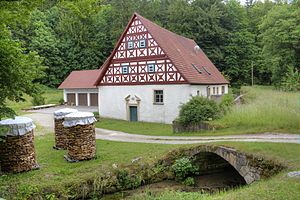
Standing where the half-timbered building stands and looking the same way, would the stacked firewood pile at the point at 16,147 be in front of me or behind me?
in front

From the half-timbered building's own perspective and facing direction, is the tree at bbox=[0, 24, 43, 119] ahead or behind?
ahead

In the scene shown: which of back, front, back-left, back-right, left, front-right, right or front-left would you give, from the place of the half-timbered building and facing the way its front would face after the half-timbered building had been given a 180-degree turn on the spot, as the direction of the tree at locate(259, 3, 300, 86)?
front

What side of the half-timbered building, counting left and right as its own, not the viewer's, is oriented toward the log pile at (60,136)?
front

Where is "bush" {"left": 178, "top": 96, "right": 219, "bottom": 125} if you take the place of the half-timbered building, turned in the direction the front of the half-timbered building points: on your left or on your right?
on your left

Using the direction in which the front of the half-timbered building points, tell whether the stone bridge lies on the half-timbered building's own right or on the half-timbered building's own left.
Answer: on the half-timbered building's own left

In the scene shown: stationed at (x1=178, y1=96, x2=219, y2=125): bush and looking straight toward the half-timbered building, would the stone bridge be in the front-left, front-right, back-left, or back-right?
back-left

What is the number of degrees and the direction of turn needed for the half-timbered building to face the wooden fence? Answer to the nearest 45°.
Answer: approximately 45° to its left

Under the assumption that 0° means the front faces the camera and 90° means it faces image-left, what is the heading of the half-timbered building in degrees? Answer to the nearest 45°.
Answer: approximately 45°
